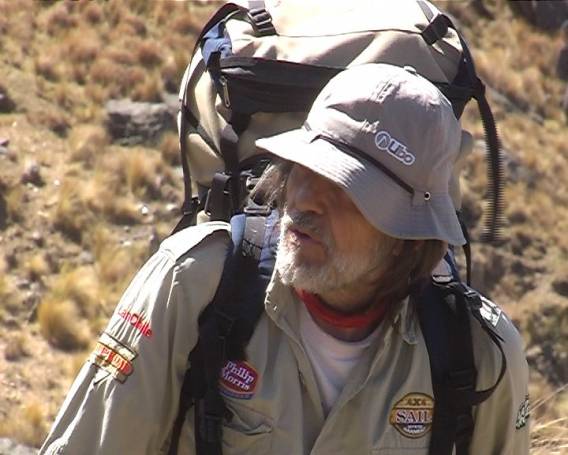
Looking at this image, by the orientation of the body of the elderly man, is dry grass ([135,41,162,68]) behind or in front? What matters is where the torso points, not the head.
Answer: behind

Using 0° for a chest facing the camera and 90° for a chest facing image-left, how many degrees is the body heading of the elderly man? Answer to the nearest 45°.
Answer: approximately 0°

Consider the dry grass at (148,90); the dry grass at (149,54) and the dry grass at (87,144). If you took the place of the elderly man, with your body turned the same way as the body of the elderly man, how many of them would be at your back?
3

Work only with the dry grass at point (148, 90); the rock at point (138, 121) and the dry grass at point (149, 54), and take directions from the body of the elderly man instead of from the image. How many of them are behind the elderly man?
3

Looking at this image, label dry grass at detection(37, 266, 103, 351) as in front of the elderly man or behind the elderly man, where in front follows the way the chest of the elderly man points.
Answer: behind

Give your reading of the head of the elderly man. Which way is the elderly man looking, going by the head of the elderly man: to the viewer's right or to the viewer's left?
to the viewer's left

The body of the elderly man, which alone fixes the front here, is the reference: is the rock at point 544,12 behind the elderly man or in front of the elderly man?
behind

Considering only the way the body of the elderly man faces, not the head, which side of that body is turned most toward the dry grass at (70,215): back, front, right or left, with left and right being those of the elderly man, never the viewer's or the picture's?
back

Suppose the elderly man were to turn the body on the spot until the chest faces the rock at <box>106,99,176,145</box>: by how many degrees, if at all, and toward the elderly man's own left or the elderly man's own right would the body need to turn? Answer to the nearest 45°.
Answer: approximately 180°
